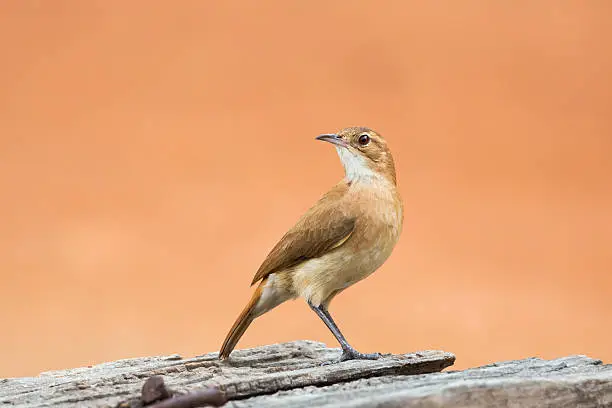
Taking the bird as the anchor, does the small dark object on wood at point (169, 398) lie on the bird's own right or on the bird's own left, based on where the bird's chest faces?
on the bird's own right

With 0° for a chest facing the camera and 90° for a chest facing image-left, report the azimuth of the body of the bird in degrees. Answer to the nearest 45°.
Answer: approximately 270°

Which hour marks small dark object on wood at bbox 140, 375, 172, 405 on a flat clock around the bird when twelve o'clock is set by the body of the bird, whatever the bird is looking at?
The small dark object on wood is roughly at 4 o'clock from the bird.
